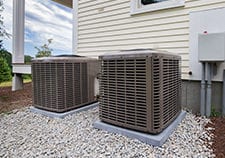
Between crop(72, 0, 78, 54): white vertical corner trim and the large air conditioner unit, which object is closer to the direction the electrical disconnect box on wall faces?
the large air conditioner unit

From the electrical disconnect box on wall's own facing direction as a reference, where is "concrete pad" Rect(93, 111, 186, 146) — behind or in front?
in front

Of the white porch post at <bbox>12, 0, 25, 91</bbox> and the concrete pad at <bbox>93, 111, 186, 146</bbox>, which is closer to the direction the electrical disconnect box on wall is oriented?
the concrete pad

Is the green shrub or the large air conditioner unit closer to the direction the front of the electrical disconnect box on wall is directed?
the large air conditioner unit

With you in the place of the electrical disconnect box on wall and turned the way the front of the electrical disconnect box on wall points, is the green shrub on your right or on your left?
on your right

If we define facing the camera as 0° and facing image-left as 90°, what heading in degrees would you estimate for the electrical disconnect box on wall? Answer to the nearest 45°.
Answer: approximately 0°

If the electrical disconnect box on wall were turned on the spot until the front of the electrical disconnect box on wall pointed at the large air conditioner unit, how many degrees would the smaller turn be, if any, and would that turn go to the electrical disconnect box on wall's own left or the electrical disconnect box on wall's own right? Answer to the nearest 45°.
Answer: approximately 45° to the electrical disconnect box on wall's own right

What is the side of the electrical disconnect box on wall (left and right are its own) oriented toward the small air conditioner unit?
right

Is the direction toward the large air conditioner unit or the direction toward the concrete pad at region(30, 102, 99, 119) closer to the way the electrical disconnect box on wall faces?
the large air conditioner unit

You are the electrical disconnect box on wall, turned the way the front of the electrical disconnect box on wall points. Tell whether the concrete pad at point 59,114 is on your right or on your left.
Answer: on your right
